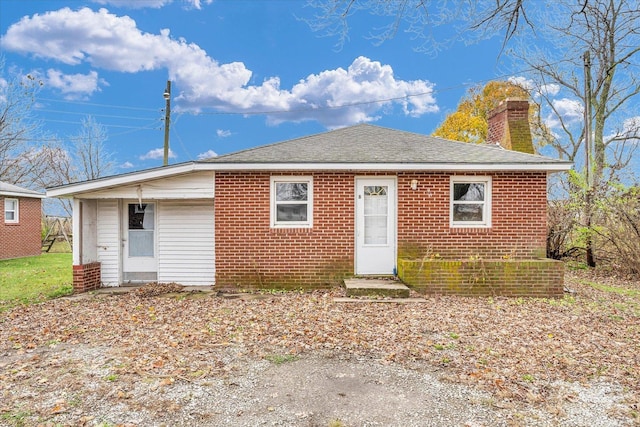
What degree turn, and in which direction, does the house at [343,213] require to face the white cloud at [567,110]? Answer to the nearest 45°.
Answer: approximately 135° to its left

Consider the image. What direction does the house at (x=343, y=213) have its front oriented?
toward the camera

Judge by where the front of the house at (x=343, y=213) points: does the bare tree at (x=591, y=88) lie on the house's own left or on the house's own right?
on the house's own left

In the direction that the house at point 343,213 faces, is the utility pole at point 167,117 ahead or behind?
behind

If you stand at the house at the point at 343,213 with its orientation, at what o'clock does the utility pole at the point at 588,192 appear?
The utility pole is roughly at 8 o'clock from the house.

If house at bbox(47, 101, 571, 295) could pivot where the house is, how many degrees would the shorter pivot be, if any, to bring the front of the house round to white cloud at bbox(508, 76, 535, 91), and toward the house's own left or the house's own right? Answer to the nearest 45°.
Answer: approximately 135° to the house's own left

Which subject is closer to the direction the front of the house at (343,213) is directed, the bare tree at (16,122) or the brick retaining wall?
the brick retaining wall

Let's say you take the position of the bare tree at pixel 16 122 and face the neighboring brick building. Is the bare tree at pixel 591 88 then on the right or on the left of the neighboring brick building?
left
